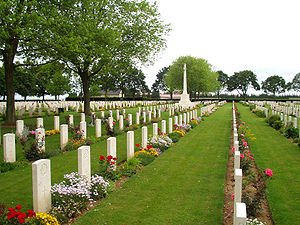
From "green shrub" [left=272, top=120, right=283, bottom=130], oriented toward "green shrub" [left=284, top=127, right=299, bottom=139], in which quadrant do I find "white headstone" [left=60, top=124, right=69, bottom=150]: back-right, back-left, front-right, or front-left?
front-right

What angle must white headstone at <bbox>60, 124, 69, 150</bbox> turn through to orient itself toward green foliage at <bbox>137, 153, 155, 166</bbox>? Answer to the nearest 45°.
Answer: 0° — it already faces it

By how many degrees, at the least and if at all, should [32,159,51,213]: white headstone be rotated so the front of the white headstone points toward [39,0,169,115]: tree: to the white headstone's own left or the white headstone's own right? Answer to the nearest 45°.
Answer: approximately 135° to the white headstone's own left

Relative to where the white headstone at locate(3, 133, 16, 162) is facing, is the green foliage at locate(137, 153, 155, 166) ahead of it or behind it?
ahead

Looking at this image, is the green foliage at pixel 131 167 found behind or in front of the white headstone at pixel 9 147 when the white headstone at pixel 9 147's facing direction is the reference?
in front

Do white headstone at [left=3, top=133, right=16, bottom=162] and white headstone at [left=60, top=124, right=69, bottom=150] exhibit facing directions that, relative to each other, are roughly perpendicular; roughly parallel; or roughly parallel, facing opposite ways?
roughly parallel

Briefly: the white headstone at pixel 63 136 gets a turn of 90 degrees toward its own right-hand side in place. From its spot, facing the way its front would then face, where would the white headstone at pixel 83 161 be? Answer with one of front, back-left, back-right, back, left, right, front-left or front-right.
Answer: front-left

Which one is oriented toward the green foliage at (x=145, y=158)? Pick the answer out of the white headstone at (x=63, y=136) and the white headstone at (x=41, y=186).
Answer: the white headstone at (x=63, y=136)

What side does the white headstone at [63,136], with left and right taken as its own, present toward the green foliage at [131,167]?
front

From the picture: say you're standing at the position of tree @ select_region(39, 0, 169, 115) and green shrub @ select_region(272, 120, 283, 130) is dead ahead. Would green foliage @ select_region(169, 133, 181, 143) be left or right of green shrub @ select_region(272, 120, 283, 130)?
right

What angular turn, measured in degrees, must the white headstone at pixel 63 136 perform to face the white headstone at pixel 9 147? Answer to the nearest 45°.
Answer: approximately 90° to its right

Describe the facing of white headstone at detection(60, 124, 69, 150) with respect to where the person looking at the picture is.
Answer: facing the viewer and to the right of the viewer
